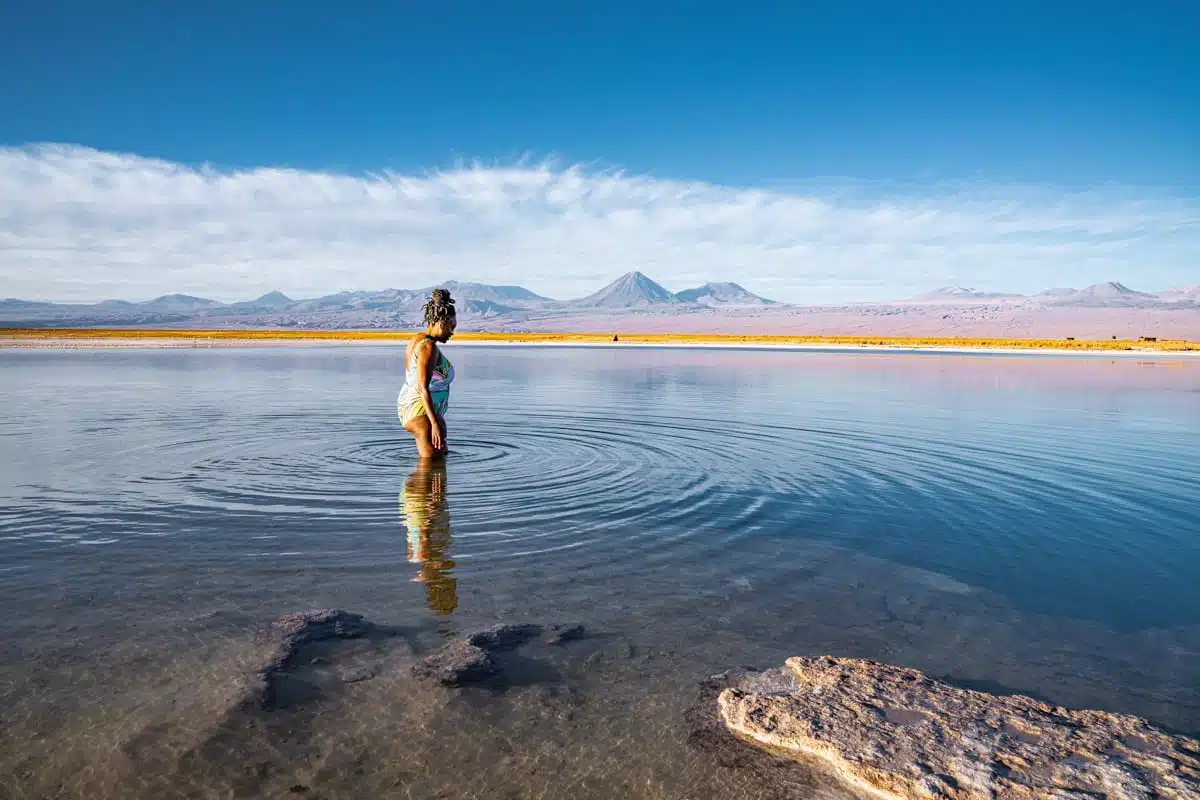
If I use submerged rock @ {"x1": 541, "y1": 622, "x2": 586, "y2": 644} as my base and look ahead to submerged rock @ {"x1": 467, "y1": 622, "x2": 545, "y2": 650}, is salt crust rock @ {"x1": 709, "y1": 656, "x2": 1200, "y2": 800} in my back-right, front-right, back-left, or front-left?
back-left

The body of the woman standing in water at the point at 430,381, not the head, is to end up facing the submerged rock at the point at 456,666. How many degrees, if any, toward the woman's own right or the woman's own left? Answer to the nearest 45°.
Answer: approximately 90° to the woman's own right

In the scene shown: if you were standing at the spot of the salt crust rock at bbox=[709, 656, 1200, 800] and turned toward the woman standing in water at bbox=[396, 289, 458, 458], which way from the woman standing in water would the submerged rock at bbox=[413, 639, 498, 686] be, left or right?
left

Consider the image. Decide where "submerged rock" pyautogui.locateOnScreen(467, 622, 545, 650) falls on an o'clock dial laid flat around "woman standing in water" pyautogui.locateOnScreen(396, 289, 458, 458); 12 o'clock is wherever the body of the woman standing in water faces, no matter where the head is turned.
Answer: The submerged rock is roughly at 3 o'clock from the woman standing in water.

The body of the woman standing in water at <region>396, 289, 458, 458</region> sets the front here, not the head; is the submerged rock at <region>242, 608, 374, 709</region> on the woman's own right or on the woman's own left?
on the woman's own right

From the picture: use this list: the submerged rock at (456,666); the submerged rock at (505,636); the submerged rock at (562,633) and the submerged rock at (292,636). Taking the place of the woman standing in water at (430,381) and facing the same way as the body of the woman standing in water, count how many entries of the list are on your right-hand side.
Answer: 4

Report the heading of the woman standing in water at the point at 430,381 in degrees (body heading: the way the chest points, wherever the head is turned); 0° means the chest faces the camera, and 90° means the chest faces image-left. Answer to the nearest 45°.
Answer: approximately 270°

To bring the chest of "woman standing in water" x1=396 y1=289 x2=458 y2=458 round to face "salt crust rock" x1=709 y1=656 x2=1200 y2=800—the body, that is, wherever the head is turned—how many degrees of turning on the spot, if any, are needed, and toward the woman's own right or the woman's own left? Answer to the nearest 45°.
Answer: approximately 90° to the woman's own right

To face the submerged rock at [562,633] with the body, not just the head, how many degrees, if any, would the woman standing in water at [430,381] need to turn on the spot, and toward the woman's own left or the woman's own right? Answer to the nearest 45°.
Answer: approximately 90° to the woman's own right
